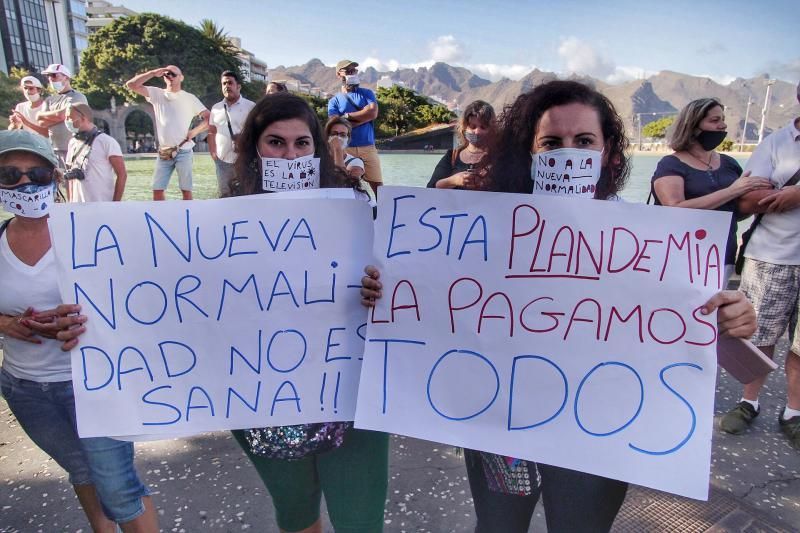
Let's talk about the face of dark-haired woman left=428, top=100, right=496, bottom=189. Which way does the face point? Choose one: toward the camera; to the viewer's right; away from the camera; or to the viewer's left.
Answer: toward the camera

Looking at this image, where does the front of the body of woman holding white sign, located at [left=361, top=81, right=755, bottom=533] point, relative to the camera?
toward the camera

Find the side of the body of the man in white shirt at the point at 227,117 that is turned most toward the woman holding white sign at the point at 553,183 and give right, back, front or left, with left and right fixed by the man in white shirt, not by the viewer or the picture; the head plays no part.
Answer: front

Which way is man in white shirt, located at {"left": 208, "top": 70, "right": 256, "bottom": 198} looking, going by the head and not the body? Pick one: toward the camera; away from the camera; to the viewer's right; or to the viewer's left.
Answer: toward the camera

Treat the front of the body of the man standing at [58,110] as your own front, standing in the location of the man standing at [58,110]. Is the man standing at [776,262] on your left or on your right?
on your left

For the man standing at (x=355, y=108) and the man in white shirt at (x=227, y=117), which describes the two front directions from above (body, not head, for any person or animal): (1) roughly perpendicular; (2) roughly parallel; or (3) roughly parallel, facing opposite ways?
roughly parallel

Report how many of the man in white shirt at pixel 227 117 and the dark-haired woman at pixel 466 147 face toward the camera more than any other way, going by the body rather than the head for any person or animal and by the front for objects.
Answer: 2

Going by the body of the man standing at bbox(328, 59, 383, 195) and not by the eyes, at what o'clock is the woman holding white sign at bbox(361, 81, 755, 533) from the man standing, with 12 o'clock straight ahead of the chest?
The woman holding white sign is roughly at 12 o'clock from the man standing.

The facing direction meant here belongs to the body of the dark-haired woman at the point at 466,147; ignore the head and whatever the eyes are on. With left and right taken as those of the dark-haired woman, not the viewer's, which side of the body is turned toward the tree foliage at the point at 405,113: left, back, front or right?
back

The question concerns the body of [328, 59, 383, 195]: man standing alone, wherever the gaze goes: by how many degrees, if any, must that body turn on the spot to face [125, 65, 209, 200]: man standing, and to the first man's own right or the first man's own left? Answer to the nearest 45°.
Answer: approximately 90° to the first man's own right

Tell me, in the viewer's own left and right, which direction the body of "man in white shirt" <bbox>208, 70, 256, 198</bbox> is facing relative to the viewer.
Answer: facing the viewer

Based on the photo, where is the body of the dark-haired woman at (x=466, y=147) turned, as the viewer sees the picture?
toward the camera

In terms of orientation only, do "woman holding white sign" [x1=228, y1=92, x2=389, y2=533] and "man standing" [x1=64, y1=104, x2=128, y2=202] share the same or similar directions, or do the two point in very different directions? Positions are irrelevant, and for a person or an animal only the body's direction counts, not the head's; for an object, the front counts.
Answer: same or similar directions

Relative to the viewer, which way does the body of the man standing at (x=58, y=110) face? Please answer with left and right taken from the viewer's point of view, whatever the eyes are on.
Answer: facing the viewer and to the left of the viewer

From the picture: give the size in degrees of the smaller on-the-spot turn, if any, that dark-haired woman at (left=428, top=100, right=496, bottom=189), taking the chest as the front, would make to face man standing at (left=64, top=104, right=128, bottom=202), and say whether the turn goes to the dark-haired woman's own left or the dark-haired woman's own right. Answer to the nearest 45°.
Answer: approximately 90° to the dark-haired woman's own right
